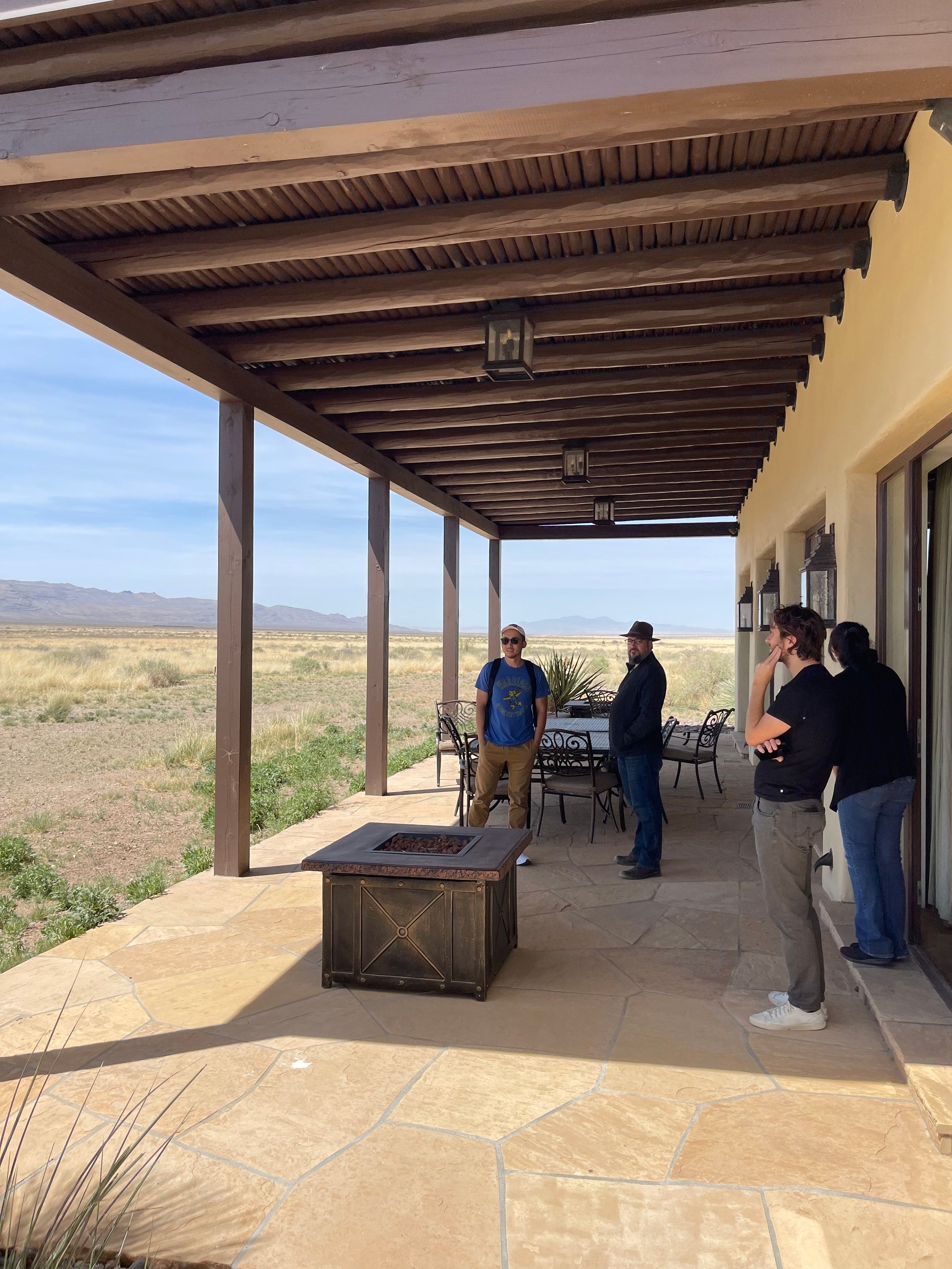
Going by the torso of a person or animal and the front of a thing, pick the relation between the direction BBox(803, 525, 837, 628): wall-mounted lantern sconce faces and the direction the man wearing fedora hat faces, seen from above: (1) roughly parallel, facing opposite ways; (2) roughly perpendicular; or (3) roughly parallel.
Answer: roughly parallel

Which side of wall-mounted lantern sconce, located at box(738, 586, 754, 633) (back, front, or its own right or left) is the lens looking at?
left

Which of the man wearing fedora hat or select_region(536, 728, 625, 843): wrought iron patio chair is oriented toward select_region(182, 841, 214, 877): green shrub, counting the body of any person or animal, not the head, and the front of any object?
the man wearing fedora hat

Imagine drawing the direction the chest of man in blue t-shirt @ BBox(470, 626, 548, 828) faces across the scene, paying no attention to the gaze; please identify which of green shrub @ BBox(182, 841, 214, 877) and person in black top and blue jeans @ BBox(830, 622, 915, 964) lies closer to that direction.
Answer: the person in black top and blue jeans

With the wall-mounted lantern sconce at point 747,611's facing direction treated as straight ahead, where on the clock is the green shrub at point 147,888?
The green shrub is roughly at 10 o'clock from the wall-mounted lantern sconce.

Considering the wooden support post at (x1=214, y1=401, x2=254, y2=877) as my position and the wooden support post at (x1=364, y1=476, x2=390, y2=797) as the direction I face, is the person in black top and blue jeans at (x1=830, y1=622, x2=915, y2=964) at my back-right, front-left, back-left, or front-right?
back-right

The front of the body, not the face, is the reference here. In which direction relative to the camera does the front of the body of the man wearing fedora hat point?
to the viewer's left

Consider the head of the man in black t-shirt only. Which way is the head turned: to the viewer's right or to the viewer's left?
to the viewer's left

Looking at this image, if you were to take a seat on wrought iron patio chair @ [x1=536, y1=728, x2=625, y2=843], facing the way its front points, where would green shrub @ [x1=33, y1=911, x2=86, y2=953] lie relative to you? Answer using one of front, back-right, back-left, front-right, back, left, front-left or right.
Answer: back

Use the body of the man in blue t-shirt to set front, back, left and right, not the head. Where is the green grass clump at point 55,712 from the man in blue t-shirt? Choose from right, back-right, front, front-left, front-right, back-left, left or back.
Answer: back-right

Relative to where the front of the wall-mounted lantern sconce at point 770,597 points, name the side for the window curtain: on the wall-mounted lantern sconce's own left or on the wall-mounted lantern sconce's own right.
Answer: on the wall-mounted lantern sconce's own left

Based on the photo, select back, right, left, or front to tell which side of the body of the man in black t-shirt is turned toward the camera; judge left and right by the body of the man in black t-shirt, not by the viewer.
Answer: left

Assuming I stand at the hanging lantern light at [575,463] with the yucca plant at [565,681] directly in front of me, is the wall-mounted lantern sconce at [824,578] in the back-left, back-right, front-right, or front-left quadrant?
back-right

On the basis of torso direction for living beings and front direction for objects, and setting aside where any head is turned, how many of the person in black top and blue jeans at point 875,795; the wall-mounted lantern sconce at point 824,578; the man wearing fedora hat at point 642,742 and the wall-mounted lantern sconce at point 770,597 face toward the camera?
0

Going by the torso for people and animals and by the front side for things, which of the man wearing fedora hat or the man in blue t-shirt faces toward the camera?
the man in blue t-shirt

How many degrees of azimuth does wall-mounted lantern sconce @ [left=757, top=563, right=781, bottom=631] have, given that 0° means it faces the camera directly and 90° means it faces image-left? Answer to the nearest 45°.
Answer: approximately 90°

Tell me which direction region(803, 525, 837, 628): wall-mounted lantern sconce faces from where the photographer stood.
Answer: facing to the left of the viewer

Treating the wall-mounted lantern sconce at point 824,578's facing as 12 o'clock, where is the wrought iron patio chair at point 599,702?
The wrought iron patio chair is roughly at 2 o'clock from the wall-mounted lantern sconce.

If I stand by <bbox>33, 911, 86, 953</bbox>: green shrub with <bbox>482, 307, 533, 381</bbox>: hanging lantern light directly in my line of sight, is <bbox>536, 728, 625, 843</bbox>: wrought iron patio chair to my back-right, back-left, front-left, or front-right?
front-left
